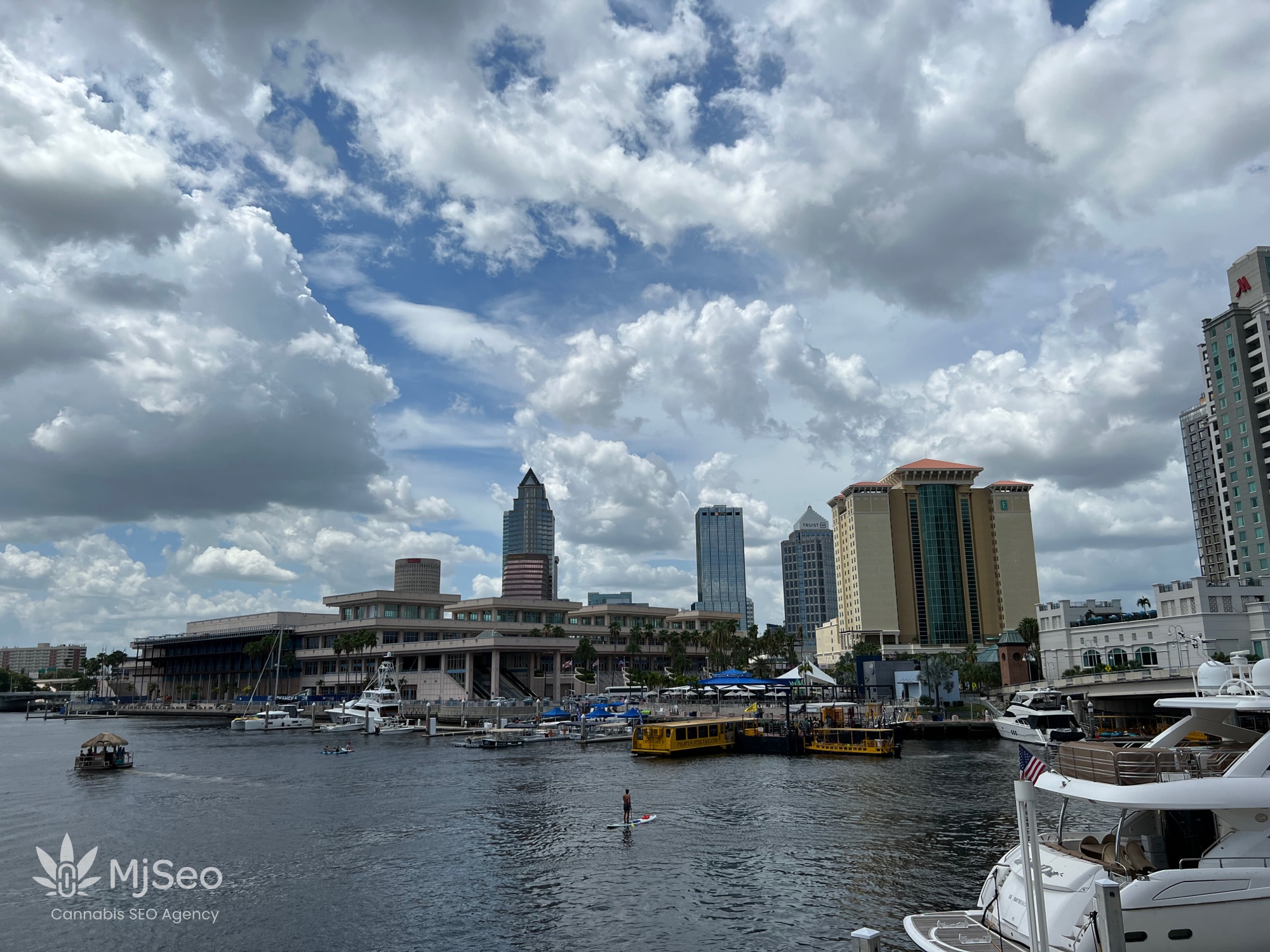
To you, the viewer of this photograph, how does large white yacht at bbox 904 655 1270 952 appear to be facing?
facing away from the viewer and to the right of the viewer

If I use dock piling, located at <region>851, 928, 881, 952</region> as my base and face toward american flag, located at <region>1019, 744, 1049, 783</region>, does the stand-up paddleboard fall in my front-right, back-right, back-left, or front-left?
front-left

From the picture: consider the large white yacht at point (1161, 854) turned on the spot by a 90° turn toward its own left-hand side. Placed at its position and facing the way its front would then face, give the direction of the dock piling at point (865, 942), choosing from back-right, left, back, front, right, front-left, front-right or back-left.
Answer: left

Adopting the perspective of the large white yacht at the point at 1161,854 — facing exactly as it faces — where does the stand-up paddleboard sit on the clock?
The stand-up paddleboard is roughly at 9 o'clock from the large white yacht.
